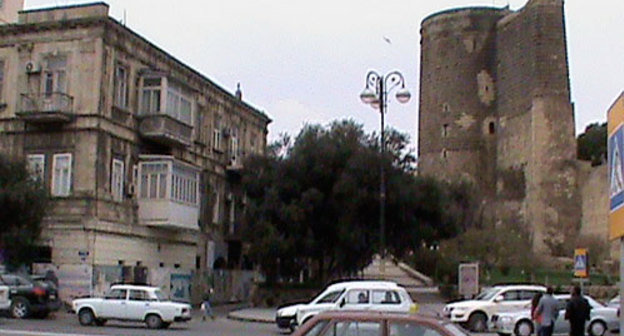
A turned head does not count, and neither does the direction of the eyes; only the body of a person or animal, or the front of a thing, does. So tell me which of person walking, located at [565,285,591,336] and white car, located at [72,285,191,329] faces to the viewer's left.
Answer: the white car

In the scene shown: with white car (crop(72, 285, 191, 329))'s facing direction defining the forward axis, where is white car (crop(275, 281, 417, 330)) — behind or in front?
behind

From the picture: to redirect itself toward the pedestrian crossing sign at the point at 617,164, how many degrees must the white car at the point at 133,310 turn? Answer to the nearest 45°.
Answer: approximately 135° to its left

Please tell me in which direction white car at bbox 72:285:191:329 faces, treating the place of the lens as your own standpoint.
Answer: facing to the left of the viewer

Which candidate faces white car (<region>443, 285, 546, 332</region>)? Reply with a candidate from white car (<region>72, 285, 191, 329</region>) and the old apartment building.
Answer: the old apartment building
